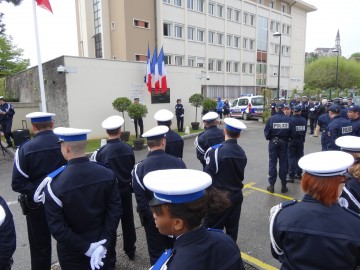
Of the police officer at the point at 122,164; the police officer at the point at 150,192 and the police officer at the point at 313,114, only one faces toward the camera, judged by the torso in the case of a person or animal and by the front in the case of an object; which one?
the police officer at the point at 313,114

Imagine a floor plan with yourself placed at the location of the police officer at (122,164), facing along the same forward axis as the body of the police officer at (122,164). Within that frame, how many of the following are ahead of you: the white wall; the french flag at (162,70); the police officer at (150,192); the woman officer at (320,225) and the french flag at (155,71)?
3

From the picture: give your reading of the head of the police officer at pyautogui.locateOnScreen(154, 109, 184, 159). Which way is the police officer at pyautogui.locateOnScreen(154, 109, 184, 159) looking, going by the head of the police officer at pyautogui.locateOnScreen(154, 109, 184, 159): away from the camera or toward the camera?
away from the camera

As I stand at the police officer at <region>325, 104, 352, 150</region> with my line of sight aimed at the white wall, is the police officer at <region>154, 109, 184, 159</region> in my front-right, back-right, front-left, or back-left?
front-left

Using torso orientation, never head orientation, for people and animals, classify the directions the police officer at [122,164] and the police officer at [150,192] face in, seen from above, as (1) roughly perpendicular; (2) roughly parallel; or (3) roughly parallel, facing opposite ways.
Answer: roughly parallel

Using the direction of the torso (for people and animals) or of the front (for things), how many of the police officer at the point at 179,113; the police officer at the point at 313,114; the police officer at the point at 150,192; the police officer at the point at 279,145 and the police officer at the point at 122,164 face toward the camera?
2

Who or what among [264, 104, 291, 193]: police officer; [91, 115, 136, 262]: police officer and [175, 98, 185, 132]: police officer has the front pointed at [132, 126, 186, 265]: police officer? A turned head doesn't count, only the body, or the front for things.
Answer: [175, 98, 185, 132]: police officer

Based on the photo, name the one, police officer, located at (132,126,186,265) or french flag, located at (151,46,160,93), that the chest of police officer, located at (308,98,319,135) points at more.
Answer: the police officer

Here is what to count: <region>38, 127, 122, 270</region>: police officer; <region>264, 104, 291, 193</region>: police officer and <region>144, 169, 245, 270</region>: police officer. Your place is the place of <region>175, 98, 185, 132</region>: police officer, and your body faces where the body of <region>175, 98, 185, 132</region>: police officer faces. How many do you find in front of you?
3

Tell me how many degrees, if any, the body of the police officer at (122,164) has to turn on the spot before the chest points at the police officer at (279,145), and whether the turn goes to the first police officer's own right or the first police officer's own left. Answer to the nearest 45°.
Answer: approximately 45° to the first police officer's own right

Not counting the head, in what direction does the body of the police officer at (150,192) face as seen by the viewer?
away from the camera

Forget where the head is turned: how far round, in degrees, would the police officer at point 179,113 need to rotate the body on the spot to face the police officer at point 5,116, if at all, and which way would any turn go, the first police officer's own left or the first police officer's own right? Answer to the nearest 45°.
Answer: approximately 45° to the first police officer's own right

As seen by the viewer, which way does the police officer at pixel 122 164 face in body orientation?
away from the camera

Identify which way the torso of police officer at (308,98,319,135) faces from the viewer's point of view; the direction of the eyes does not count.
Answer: toward the camera

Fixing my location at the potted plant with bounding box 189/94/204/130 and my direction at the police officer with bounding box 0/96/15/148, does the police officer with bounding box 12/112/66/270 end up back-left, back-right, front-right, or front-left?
front-left

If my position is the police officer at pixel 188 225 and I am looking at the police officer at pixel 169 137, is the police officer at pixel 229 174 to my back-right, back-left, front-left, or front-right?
front-right
